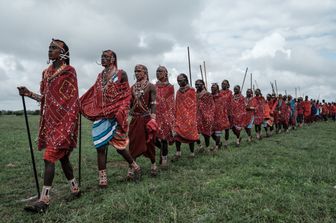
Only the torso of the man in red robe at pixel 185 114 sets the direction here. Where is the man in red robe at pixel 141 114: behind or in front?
in front

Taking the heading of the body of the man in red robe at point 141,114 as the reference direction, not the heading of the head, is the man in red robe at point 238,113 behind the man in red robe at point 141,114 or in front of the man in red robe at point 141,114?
behind

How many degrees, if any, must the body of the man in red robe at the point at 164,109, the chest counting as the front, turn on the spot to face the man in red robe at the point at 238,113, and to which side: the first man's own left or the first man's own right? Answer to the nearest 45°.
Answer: approximately 180°

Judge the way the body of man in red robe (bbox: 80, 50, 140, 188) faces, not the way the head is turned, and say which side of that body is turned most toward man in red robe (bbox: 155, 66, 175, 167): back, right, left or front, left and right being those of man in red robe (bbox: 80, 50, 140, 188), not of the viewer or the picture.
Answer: back

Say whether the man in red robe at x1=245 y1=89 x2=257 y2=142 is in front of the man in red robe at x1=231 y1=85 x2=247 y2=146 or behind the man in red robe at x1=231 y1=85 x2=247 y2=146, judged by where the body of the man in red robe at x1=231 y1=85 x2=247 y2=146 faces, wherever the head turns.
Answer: behind

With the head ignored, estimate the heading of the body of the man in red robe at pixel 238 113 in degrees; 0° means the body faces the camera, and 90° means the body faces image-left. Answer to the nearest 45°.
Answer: approximately 45°

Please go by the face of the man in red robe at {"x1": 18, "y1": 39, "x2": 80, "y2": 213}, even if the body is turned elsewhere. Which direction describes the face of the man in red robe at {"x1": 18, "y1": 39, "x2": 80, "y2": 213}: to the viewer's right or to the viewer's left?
to the viewer's left

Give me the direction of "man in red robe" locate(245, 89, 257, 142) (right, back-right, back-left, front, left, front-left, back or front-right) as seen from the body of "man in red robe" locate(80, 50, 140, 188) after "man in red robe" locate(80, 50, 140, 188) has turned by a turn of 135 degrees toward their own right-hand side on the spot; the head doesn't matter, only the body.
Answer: front-right

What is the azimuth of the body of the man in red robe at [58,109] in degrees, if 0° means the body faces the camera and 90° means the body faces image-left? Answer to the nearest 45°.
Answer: approximately 45°
